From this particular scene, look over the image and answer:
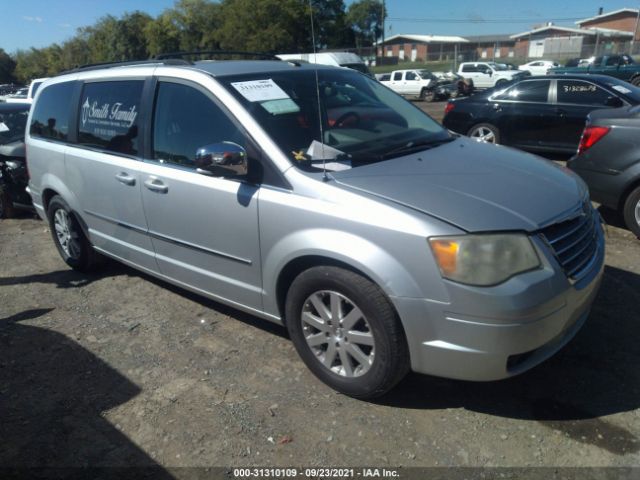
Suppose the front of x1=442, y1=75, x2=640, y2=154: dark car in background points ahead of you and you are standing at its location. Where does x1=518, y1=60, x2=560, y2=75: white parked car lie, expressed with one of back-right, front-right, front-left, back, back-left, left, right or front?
left

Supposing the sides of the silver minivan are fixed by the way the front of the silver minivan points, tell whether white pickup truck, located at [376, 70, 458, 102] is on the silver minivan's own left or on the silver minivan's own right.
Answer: on the silver minivan's own left

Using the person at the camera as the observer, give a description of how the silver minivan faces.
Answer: facing the viewer and to the right of the viewer

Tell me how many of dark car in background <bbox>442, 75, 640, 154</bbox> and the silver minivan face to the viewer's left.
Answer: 0

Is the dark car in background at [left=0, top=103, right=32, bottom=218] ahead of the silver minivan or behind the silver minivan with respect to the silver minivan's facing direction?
behind

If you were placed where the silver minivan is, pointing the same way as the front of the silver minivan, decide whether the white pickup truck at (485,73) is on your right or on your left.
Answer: on your left

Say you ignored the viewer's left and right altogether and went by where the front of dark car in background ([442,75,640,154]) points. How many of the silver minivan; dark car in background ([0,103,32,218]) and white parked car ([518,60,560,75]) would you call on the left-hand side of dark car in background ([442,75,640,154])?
1

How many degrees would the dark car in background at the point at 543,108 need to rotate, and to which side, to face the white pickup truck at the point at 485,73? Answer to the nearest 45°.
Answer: approximately 90° to its left

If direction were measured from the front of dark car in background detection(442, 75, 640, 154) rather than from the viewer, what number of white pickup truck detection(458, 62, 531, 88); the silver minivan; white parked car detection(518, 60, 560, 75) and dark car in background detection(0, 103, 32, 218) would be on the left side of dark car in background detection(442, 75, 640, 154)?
2
